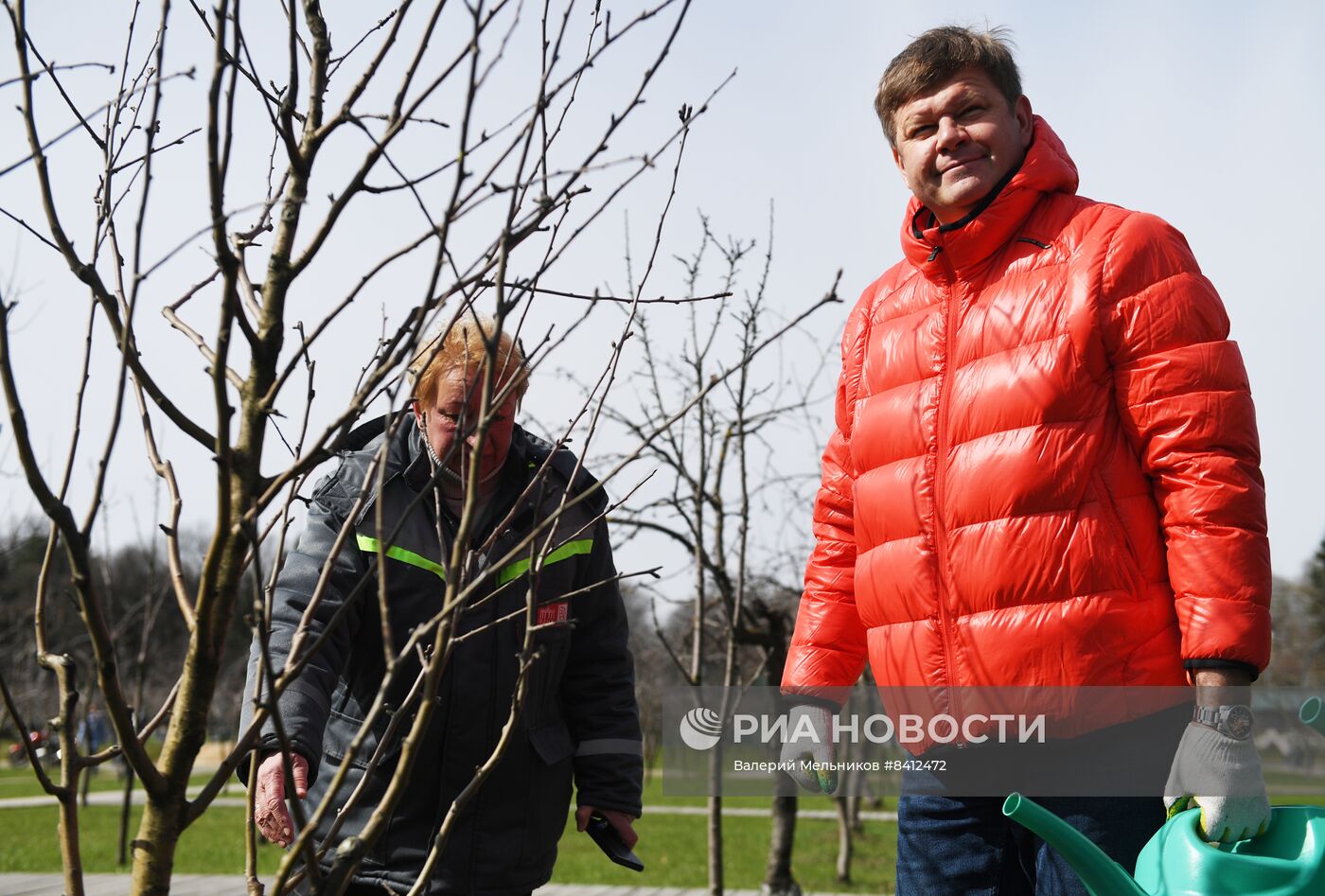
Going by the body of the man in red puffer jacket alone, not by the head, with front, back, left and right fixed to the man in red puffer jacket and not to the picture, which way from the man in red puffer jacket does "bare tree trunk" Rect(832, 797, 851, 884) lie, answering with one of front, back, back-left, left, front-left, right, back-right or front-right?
back-right

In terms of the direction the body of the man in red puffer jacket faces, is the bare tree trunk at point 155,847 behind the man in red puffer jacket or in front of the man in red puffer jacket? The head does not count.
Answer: in front

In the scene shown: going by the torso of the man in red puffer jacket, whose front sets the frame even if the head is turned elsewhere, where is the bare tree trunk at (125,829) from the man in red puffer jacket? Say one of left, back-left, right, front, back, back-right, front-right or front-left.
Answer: right

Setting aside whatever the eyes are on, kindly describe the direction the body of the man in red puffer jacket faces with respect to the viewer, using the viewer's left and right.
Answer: facing the viewer and to the left of the viewer
